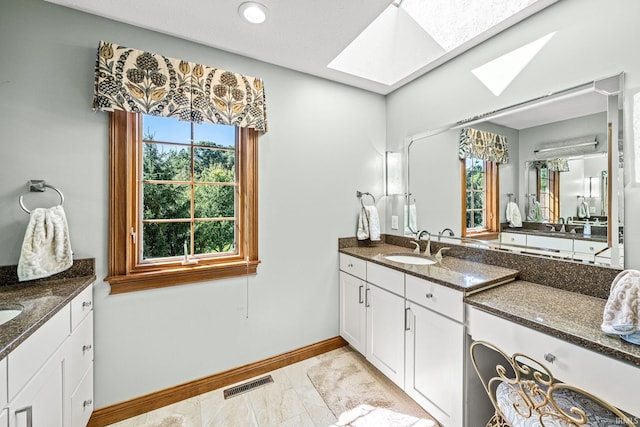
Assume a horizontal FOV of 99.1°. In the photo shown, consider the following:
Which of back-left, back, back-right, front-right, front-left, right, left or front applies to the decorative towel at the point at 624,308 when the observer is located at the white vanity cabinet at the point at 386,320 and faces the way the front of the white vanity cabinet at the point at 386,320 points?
left

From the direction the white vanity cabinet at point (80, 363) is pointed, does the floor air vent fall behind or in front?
in front

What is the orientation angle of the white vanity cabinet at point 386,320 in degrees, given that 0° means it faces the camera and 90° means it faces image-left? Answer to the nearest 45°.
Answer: approximately 45°

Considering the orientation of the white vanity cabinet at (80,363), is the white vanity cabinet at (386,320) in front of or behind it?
in front

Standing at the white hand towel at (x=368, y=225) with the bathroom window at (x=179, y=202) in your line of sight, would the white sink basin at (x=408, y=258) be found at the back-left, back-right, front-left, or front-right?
back-left

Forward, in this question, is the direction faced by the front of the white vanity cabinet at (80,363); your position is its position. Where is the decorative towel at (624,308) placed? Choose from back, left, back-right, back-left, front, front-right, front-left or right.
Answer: front-right

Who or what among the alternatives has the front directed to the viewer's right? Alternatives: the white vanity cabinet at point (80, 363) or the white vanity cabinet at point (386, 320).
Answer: the white vanity cabinet at point (80, 363)

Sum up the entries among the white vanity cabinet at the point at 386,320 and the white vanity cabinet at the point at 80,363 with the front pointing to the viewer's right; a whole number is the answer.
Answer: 1

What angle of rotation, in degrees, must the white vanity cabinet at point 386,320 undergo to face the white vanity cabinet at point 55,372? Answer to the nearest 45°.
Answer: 0° — it already faces it

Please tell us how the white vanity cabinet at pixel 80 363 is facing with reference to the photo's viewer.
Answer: facing to the right of the viewer
